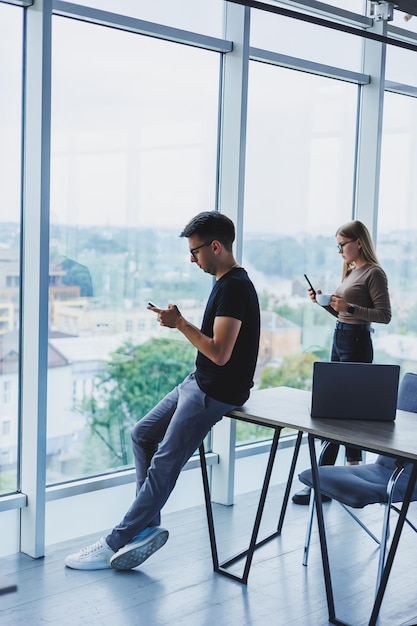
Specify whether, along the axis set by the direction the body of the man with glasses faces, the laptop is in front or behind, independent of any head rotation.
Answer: behind

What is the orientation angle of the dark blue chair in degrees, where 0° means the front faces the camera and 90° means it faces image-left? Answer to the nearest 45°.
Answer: approximately 45°

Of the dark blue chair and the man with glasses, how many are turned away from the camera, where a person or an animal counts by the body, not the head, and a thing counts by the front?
0

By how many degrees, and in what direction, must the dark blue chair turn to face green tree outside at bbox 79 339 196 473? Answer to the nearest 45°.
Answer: approximately 90° to its right

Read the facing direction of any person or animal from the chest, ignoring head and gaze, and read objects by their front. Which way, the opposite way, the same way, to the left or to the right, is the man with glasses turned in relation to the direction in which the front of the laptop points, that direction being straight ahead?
to the left

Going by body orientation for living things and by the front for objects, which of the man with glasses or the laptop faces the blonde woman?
the laptop

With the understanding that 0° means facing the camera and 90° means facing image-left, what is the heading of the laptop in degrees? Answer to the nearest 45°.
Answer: approximately 180°

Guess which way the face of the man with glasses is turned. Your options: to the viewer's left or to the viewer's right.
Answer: to the viewer's left

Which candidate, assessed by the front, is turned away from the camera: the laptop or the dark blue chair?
the laptop

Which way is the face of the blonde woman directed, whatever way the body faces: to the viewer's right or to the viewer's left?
to the viewer's left

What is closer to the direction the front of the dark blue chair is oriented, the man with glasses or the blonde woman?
the man with glasses

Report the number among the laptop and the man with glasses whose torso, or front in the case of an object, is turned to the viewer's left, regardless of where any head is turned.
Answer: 1

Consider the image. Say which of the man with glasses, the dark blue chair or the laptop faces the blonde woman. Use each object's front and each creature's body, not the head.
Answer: the laptop

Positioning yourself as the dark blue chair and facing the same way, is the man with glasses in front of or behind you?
in front

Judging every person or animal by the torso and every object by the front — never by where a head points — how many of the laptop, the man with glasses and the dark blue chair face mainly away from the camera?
1

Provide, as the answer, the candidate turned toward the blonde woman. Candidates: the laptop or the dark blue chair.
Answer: the laptop

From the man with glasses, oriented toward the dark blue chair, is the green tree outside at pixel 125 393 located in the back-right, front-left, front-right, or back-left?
back-left
